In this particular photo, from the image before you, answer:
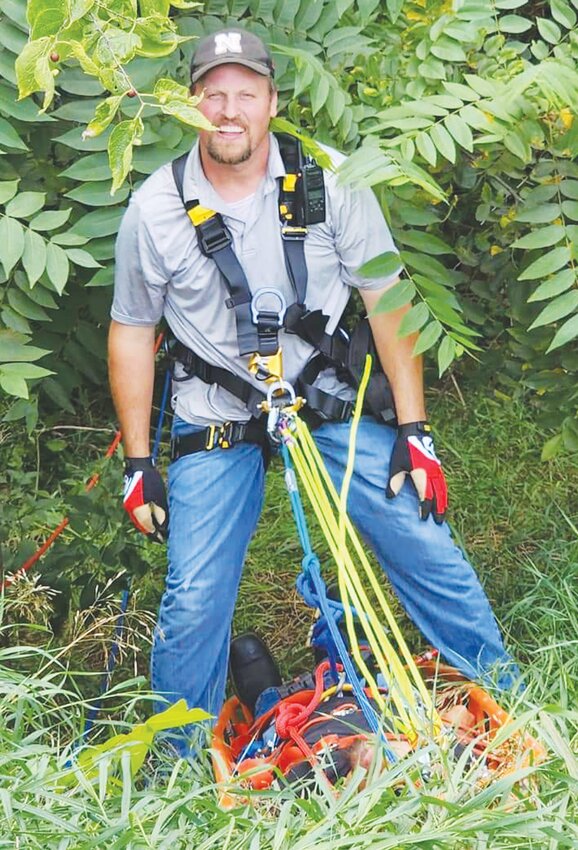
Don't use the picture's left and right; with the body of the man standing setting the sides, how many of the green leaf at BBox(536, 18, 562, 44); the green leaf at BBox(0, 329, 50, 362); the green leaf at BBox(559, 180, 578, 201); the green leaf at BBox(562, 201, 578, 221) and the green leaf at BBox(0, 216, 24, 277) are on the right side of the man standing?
2

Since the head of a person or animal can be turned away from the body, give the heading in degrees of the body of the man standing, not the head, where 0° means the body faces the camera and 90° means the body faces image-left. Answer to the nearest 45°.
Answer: approximately 0°

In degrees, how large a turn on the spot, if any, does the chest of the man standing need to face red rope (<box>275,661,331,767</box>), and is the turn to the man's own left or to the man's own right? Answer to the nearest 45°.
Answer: approximately 45° to the man's own left

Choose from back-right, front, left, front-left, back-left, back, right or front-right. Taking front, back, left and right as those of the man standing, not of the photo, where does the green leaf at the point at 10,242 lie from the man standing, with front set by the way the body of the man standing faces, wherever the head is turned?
right

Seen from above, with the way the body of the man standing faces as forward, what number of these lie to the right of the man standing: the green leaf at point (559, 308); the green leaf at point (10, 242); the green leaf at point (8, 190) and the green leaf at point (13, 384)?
3

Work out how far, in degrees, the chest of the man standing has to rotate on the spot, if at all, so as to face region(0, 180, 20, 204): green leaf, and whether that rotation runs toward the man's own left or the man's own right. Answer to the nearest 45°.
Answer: approximately 90° to the man's own right

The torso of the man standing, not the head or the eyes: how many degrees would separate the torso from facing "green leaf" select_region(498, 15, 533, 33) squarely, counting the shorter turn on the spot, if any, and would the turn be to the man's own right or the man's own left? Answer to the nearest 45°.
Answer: approximately 135° to the man's own left

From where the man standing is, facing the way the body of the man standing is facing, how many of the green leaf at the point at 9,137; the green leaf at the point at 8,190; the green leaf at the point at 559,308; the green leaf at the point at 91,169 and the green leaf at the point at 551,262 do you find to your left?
2

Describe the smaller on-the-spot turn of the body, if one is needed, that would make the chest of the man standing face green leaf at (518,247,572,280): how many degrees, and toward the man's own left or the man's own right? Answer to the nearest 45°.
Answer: approximately 90° to the man's own left

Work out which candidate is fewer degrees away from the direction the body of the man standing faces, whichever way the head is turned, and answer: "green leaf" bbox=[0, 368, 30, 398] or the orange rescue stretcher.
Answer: the orange rescue stretcher

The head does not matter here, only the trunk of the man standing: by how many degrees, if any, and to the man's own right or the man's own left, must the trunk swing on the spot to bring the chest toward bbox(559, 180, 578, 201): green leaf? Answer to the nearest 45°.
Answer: approximately 135° to the man's own left

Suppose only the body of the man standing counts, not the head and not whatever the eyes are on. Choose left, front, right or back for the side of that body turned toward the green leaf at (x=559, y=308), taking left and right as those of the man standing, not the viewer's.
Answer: left
